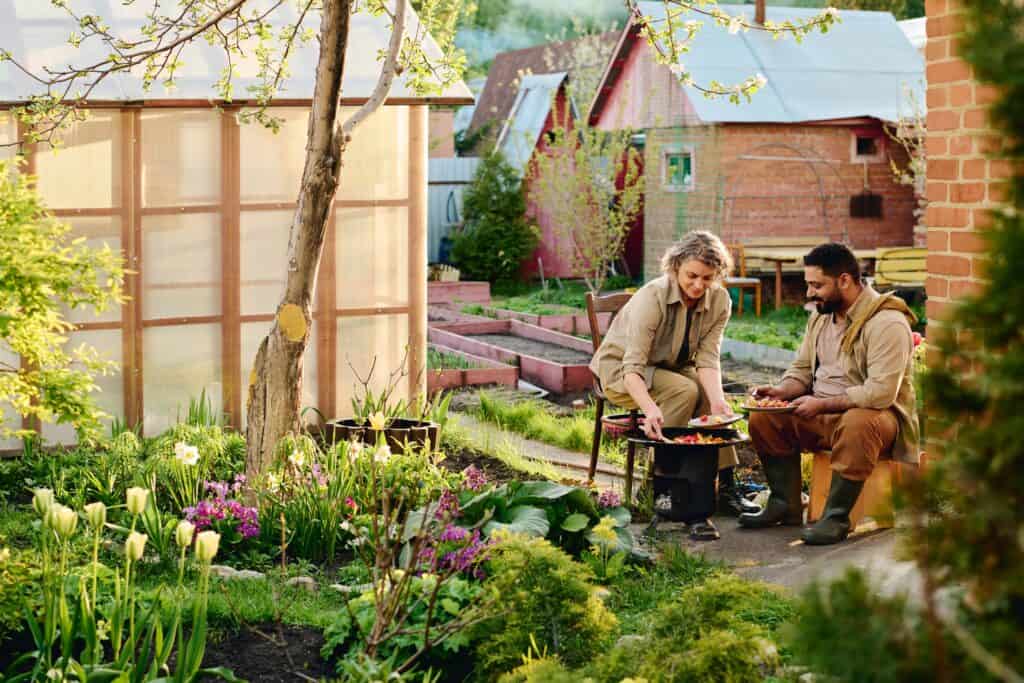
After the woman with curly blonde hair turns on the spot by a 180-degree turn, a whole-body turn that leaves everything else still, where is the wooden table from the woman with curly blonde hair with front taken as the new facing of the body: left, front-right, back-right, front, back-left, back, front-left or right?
front-right

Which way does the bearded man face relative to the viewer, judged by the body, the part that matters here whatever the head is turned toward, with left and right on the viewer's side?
facing the viewer and to the left of the viewer

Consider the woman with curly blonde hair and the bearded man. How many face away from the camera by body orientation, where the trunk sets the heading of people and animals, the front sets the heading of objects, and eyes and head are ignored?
0

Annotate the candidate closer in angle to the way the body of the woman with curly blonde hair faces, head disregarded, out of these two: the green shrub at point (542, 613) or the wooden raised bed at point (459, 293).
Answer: the green shrub

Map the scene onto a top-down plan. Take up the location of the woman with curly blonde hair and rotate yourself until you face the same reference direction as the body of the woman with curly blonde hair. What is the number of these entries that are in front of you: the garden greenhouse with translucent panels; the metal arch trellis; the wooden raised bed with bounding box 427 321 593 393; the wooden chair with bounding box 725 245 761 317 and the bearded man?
1

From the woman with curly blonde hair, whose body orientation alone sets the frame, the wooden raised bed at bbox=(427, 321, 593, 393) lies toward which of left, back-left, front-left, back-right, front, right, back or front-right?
back-left

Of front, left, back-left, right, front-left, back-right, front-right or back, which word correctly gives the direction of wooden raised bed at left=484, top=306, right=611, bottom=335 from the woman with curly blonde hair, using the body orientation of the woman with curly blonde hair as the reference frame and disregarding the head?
back-left

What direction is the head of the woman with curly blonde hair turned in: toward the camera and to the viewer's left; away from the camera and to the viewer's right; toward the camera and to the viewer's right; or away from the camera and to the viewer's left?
toward the camera and to the viewer's right

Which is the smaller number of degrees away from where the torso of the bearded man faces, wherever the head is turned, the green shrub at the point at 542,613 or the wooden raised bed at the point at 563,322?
the green shrub

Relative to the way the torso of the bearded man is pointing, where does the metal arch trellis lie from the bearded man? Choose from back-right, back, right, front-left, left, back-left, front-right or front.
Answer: back-right

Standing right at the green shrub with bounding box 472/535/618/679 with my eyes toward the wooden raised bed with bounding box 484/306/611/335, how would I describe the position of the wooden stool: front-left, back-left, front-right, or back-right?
front-right

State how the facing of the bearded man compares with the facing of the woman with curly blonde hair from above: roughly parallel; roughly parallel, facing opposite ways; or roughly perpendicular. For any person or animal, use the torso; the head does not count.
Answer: roughly perpendicular

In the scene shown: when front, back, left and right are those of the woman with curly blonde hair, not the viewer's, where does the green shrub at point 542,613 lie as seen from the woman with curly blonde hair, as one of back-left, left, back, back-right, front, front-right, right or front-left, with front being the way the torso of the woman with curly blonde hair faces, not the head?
front-right

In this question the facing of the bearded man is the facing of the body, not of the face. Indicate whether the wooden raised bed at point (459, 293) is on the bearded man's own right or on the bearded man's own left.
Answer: on the bearded man's own right

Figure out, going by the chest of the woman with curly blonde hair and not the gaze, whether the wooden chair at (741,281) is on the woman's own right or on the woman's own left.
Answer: on the woman's own left

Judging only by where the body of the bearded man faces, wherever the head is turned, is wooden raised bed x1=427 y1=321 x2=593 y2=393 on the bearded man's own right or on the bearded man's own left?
on the bearded man's own right
